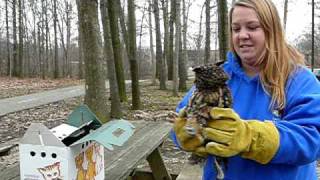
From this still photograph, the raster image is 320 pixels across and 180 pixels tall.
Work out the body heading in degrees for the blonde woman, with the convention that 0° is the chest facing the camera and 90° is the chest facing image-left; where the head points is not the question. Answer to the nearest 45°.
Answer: approximately 45°

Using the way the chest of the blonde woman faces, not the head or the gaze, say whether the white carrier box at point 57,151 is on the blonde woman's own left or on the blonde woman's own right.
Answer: on the blonde woman's own right

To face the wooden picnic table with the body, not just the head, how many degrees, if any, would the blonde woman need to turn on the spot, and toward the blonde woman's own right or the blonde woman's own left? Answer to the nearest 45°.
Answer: approximately 90° to the blonde woman's own right
